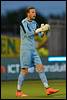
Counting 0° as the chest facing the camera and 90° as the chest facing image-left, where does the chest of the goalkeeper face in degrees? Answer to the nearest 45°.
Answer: approximately 315°
